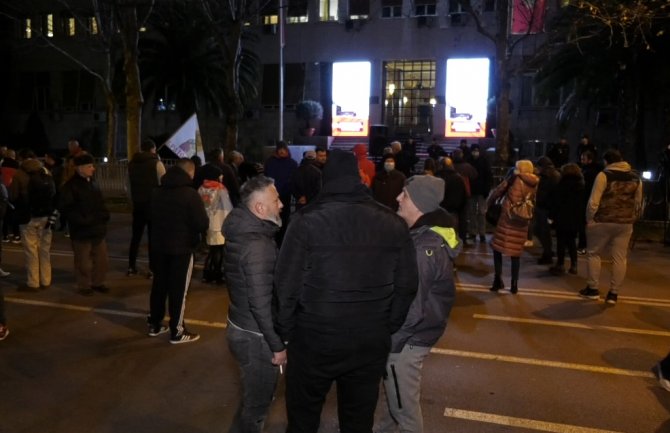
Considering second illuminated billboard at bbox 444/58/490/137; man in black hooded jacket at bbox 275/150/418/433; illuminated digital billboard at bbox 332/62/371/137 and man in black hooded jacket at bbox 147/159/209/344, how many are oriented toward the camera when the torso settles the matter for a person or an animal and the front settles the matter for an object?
2

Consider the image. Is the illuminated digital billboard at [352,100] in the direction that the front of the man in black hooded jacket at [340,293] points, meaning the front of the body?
yes

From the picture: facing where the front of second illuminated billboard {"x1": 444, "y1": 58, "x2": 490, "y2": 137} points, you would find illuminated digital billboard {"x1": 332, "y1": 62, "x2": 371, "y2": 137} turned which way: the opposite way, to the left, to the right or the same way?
the same way

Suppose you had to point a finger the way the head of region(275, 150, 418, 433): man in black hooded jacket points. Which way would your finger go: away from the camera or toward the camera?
away from the camera

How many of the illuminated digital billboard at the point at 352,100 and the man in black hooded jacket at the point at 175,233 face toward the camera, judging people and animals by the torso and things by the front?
1

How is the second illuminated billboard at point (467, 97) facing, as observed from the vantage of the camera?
facing the viewer

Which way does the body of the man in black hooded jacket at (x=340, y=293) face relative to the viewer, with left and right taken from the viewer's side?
facing away from the viewer

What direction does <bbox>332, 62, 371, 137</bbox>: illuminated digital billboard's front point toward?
toward the camera

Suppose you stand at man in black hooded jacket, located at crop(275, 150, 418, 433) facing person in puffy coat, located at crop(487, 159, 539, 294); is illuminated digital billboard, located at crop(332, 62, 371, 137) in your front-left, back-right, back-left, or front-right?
front-left

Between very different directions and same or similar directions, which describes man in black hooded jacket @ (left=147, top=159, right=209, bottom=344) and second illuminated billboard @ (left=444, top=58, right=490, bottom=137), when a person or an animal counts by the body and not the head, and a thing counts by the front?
very different directions

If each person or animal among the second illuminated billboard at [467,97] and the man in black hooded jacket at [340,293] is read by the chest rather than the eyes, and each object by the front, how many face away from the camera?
1

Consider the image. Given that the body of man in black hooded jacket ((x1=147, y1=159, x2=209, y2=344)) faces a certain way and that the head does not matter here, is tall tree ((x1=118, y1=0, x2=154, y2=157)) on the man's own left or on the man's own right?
on the man's own left

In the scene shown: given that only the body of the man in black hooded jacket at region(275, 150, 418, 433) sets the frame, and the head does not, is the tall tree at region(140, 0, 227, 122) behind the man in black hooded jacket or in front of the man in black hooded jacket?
in front

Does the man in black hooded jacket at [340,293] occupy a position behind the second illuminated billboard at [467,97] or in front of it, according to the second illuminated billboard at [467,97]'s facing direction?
in front

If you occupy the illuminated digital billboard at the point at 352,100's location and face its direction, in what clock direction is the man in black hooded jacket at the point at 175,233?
The man in black hooded jacket is roughly at 12 o'clock from the illuminated digital billboard.

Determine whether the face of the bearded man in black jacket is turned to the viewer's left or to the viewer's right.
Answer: to the viewer's right

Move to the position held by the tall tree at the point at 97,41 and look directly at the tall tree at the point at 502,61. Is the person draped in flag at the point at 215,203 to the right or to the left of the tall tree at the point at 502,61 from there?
right

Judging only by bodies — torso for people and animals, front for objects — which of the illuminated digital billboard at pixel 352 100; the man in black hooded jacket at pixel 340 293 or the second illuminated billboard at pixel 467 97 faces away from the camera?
the man in black hooded jacket
